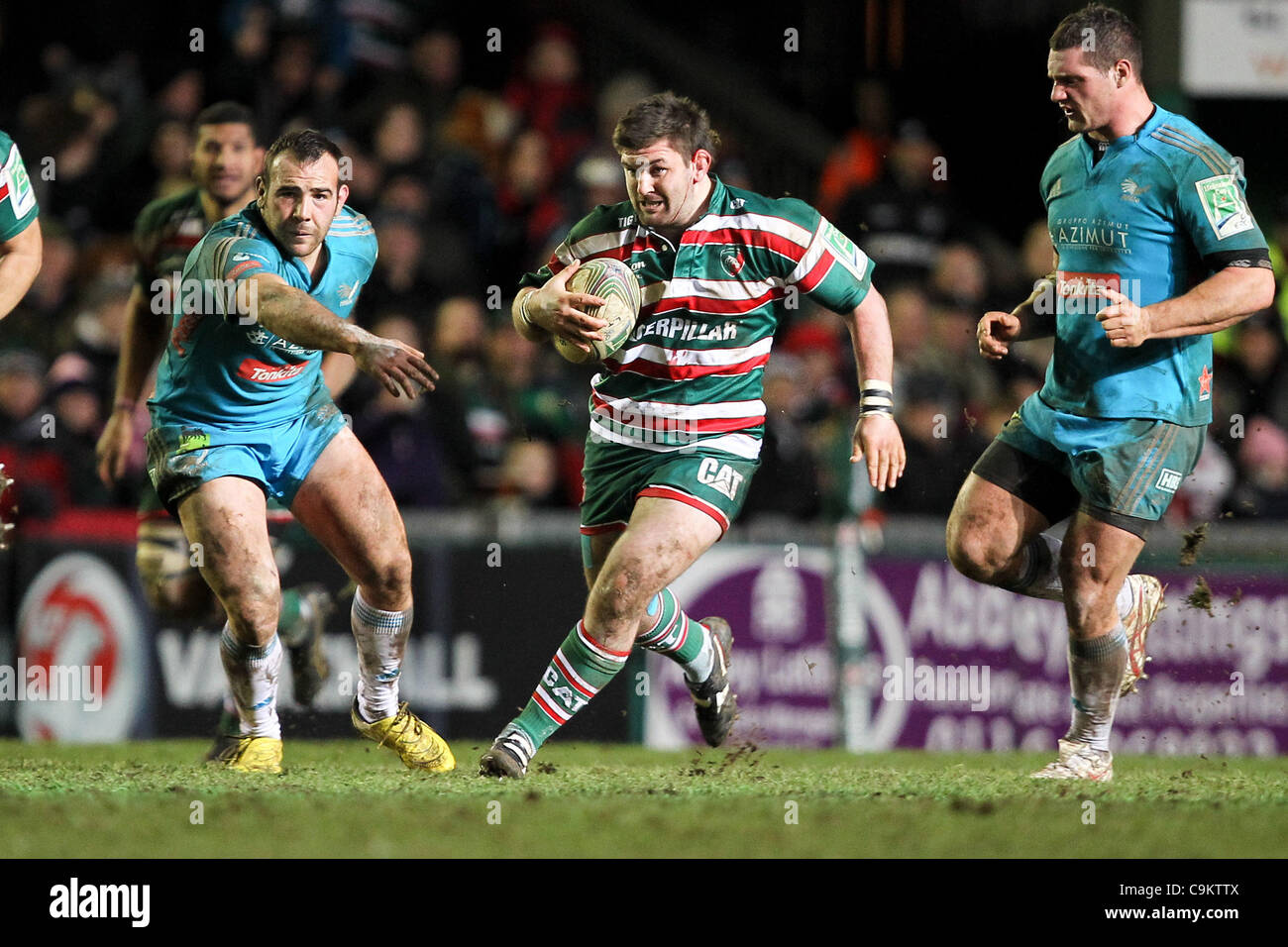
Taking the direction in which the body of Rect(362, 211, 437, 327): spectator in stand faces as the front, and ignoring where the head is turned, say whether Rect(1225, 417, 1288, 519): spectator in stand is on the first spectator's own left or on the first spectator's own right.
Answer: on the first spectator's own left

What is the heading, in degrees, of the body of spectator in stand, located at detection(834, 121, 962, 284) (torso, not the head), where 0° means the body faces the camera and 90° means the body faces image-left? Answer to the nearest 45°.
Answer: approximately 0°

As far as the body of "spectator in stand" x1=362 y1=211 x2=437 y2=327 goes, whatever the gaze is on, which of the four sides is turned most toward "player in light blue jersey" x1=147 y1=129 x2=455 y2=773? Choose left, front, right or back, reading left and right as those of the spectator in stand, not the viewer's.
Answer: front

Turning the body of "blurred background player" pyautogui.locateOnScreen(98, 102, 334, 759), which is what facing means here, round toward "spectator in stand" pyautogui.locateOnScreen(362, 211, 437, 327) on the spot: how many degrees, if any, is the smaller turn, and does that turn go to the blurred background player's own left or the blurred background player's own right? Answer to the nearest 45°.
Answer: approximately 135° to the blurred background player's own left

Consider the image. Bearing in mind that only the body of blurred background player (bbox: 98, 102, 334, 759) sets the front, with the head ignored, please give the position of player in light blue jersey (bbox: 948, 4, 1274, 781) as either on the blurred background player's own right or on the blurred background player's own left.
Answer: on the blurred background player's own left

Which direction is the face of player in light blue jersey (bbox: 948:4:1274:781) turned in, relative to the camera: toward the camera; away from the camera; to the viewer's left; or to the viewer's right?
to the viewer's left

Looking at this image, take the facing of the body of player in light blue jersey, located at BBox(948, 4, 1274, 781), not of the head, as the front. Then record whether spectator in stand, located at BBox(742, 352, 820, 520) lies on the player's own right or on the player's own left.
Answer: on the player's own right
